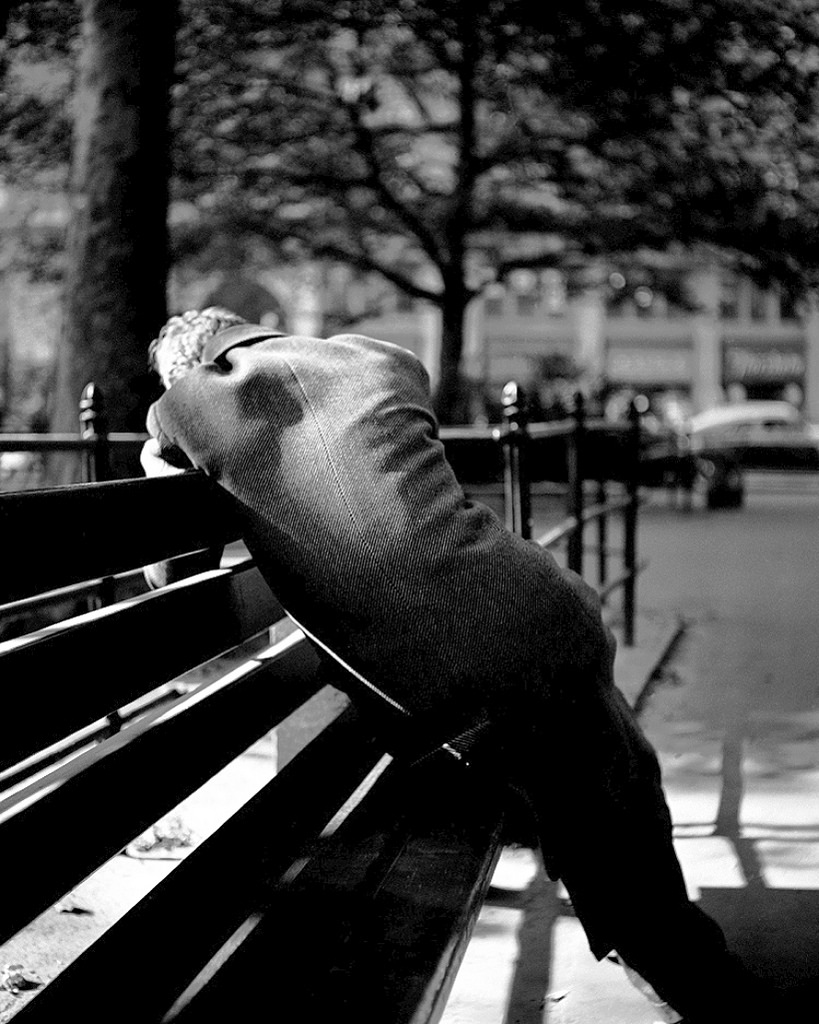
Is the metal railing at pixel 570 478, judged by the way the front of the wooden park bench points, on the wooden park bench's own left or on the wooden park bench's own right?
on the wooden park bench's own left

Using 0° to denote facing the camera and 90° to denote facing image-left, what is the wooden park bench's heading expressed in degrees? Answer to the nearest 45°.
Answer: approximately 315°

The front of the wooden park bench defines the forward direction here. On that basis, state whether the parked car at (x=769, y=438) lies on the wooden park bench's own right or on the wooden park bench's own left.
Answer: on the wooden park bench's own left

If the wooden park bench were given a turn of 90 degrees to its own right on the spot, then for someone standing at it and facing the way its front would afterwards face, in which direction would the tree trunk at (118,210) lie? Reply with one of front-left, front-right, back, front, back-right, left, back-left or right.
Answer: back-right

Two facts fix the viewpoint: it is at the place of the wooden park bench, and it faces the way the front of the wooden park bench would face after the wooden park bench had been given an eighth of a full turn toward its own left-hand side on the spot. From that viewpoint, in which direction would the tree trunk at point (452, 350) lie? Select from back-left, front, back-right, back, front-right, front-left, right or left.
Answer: left

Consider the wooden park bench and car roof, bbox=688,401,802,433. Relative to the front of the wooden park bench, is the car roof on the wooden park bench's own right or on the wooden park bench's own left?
on the wooden park bench's own left
